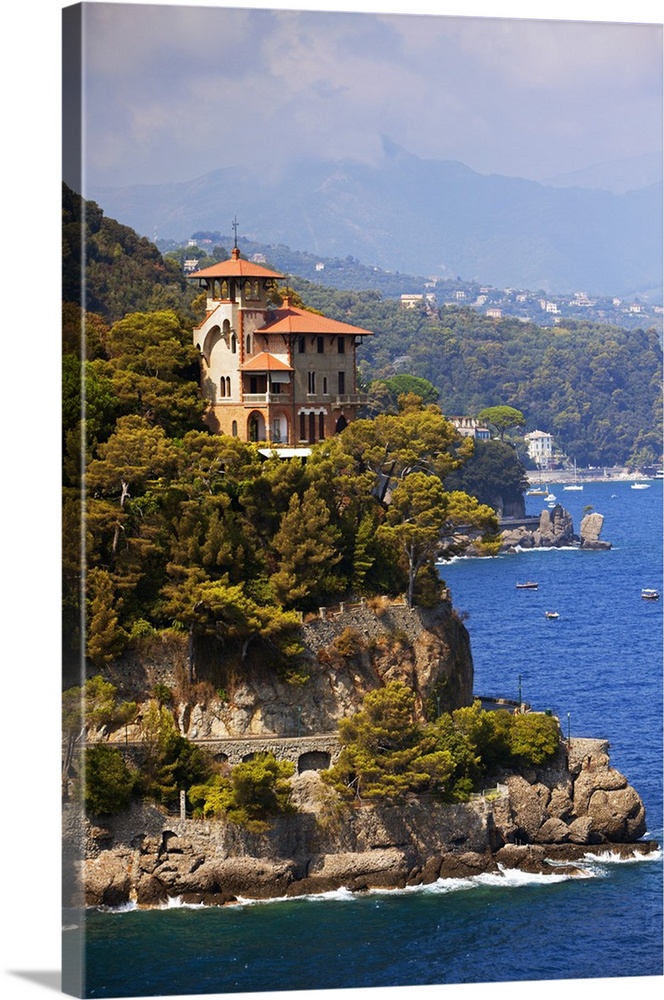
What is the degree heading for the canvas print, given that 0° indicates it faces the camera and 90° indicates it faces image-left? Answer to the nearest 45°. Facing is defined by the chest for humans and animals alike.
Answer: approximately 315°
